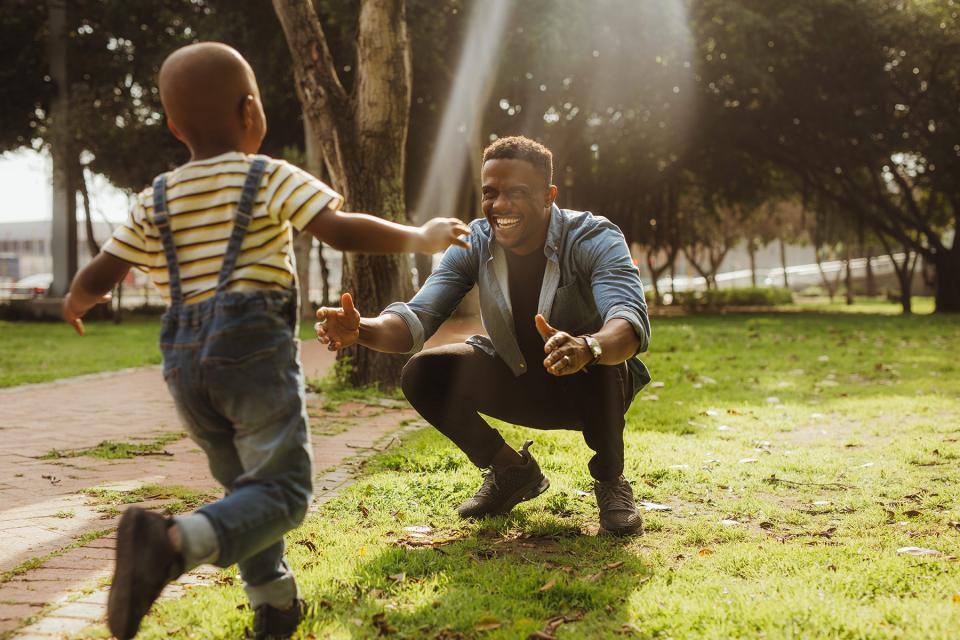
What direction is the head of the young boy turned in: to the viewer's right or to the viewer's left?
to the viewer's right

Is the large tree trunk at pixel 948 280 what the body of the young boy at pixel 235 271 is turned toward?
yes

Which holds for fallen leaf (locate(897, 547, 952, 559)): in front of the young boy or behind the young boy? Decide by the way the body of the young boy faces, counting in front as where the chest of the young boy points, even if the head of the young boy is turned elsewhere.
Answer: in front

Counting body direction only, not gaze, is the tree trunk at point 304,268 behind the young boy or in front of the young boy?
in front

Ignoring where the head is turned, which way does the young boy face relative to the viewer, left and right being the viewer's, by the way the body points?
facing away from the viewer and to the right of the viewer

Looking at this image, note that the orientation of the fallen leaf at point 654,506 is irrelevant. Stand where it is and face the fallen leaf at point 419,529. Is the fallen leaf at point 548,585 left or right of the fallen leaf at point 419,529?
left

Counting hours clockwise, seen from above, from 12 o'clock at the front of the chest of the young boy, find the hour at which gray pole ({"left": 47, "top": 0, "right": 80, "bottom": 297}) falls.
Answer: The gray pole is roughly at 10 o'clock from the young boy.

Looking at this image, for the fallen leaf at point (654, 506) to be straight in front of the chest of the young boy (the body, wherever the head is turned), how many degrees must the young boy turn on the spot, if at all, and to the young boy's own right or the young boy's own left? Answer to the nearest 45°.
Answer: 0° — they already face it
